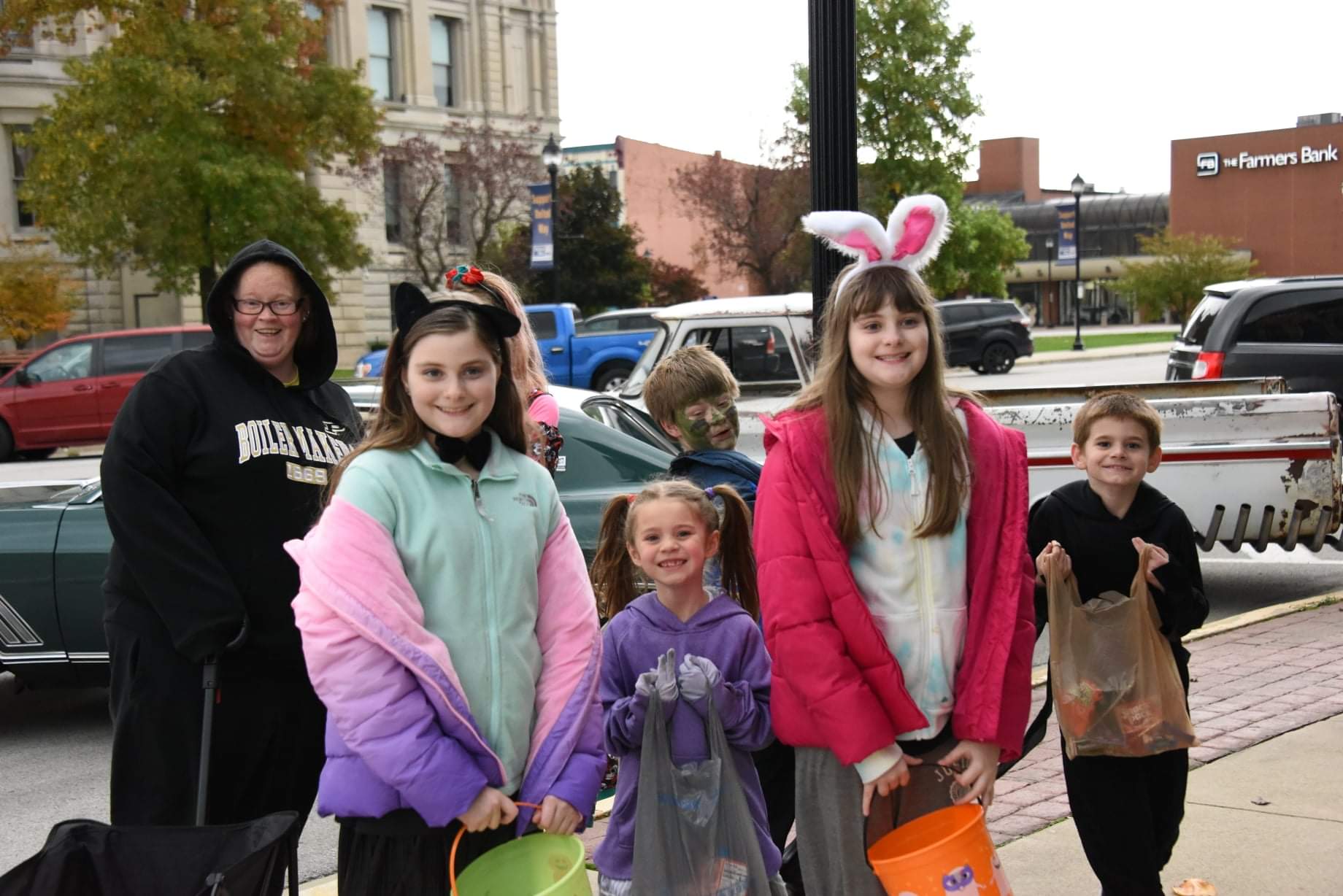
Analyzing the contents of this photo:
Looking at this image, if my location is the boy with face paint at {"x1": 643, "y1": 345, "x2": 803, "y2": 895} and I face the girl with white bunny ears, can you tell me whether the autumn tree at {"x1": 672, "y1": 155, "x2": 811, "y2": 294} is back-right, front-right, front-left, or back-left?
back-left

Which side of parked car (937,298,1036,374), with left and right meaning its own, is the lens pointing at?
left

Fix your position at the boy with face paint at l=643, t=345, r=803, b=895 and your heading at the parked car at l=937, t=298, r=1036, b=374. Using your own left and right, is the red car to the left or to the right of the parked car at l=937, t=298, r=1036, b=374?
left

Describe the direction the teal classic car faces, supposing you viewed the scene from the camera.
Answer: facing to the left of the viewer

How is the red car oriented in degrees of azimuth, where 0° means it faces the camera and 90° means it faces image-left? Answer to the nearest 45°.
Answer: approximately 90°

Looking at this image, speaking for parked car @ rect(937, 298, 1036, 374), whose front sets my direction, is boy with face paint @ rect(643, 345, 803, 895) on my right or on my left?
on my left

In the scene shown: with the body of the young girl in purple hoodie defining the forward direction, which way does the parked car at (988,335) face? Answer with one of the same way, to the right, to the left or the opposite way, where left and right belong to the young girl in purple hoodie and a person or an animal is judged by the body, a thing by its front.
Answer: to the right

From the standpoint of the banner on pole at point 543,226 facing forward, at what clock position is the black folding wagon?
The black folding wagon is roughly at 12 o'clock from the banner on pole.

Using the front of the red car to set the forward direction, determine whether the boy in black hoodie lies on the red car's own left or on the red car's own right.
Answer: on the red car's own left

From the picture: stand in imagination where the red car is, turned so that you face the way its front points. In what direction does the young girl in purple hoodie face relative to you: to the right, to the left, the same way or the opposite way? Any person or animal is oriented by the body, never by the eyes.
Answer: to the left

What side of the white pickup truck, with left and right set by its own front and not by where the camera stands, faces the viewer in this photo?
left

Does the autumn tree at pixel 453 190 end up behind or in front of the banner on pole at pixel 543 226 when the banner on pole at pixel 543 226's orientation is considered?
behind
